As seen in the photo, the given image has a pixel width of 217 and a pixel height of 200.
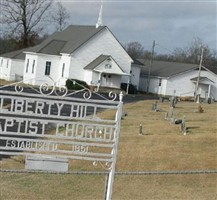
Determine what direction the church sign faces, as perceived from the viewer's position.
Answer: facing the viewer
